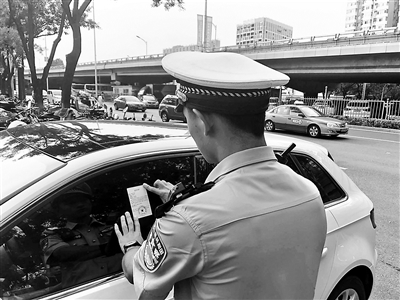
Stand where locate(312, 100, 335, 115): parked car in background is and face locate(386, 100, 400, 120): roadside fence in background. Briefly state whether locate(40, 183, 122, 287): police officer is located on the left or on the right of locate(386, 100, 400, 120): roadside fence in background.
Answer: right

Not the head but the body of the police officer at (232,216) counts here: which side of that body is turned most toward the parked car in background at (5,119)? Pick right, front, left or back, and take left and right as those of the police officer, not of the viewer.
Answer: front

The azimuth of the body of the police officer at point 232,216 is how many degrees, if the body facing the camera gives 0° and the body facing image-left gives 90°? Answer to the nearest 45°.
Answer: approximately 135°

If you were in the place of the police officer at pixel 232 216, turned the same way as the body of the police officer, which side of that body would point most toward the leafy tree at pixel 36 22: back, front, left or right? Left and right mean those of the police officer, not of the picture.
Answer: front

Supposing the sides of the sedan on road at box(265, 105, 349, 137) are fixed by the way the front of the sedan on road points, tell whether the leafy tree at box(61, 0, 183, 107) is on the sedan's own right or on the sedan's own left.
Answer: on the sedan's own right

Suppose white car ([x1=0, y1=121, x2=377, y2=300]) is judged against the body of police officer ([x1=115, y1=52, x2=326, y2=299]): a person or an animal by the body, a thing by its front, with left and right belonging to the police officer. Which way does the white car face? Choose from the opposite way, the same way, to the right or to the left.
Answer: to the left

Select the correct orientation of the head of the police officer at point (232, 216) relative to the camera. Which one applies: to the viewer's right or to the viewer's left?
to the viewer's left

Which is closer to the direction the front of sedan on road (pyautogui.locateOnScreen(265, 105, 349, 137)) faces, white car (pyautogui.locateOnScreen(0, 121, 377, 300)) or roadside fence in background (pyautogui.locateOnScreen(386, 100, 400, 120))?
the white car

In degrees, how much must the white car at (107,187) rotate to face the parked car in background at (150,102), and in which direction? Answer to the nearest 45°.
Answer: approximately 135° to its right
